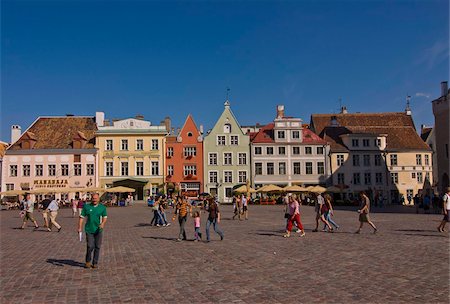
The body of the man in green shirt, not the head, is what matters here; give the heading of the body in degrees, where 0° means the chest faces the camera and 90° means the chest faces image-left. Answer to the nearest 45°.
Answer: approximately 0°

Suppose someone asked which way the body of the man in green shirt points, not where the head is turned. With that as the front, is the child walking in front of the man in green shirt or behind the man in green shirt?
behind
